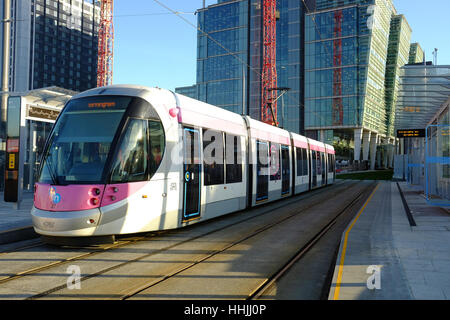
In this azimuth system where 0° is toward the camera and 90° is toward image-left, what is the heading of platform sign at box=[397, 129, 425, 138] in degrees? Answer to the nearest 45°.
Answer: approximately 0°

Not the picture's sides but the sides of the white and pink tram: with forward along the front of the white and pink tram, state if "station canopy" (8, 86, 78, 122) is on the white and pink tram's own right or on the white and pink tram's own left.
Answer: on the white and pink tram's own right

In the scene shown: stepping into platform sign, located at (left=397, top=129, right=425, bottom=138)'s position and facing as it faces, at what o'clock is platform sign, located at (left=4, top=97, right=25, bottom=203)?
platform sign, located at (left=4, top=97, right=25, bottom=203) is roughly at 1 o'clock from platform sign, located at (left=397, top=129, right=425, bottom=138).

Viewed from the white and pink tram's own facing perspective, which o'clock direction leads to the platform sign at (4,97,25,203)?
The platform sign is roughly at 1 o'clock from the white and pink tram.

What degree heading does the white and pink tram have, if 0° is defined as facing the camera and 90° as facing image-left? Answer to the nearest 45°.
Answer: approximately 45°

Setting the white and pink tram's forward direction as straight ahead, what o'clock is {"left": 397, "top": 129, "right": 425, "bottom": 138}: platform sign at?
The platform sign is roughly at 6 o'clock from the white and pink tram.
